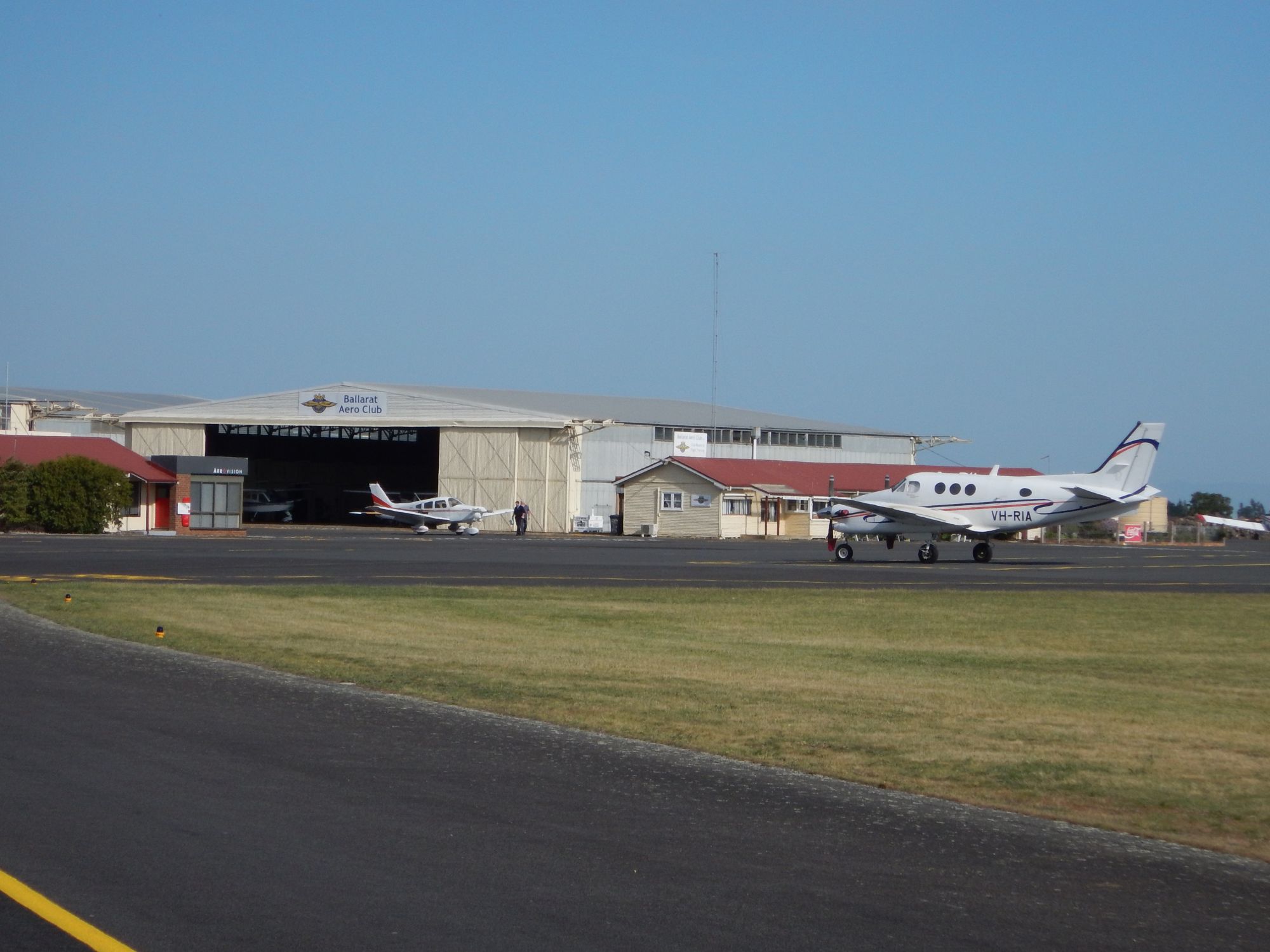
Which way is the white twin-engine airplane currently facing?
to the viewer's left
